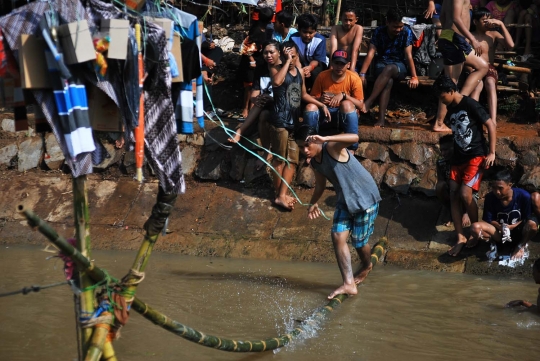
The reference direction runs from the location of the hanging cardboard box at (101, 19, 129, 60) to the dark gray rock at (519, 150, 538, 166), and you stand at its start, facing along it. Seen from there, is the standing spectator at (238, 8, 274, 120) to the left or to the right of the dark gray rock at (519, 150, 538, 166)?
left

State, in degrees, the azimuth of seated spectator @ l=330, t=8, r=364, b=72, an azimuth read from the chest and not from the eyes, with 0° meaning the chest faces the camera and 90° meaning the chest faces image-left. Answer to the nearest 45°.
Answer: approximately 0°

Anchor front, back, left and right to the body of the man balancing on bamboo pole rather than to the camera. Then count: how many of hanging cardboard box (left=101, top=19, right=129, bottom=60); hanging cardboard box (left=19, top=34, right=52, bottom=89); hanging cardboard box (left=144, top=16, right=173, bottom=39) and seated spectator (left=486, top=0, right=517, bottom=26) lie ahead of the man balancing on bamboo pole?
3

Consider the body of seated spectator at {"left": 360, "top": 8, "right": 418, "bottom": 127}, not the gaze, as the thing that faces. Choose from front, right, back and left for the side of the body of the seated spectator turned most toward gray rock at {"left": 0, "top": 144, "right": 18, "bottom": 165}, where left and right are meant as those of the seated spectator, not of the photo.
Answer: right

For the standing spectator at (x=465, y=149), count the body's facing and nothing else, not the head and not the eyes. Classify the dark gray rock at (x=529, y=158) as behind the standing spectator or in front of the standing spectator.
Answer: behind

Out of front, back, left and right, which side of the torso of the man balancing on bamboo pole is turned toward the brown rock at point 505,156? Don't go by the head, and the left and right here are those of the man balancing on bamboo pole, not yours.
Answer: back

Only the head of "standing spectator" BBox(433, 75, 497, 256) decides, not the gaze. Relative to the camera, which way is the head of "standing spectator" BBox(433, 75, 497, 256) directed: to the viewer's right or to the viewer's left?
to the viewer's left

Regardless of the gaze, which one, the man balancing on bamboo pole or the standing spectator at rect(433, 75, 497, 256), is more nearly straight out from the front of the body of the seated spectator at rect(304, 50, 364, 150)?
the man balancing on bamboo pole

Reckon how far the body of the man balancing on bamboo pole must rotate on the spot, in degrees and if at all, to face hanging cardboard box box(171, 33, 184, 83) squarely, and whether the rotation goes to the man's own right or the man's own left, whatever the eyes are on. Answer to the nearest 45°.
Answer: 0° — they already face it
